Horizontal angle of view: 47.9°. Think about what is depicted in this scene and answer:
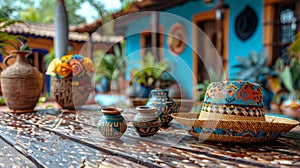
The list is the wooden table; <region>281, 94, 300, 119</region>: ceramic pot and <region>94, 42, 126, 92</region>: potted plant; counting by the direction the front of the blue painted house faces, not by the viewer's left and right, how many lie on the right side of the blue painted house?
1

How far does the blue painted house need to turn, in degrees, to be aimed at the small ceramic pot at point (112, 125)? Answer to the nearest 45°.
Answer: approximately 45° to its left

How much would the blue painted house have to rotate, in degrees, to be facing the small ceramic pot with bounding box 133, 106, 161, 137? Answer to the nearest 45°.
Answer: approximately 45° to its left

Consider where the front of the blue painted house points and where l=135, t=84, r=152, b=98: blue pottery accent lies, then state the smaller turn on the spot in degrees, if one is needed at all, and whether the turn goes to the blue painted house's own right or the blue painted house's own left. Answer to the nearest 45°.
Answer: approximately 45° to the blue painted house's own right

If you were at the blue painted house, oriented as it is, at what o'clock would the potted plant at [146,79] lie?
The potted plant is roughly at 2 o'clock from the blue painted house.

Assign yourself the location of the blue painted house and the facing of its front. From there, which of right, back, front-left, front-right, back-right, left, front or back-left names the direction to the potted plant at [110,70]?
right

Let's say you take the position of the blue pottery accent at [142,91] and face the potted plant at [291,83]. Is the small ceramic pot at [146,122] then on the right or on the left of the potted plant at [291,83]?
right

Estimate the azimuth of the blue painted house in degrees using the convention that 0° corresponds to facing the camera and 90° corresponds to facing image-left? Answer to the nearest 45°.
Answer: approximately 45°

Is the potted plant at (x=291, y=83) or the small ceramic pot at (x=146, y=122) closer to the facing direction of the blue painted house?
the small ceramic pot
